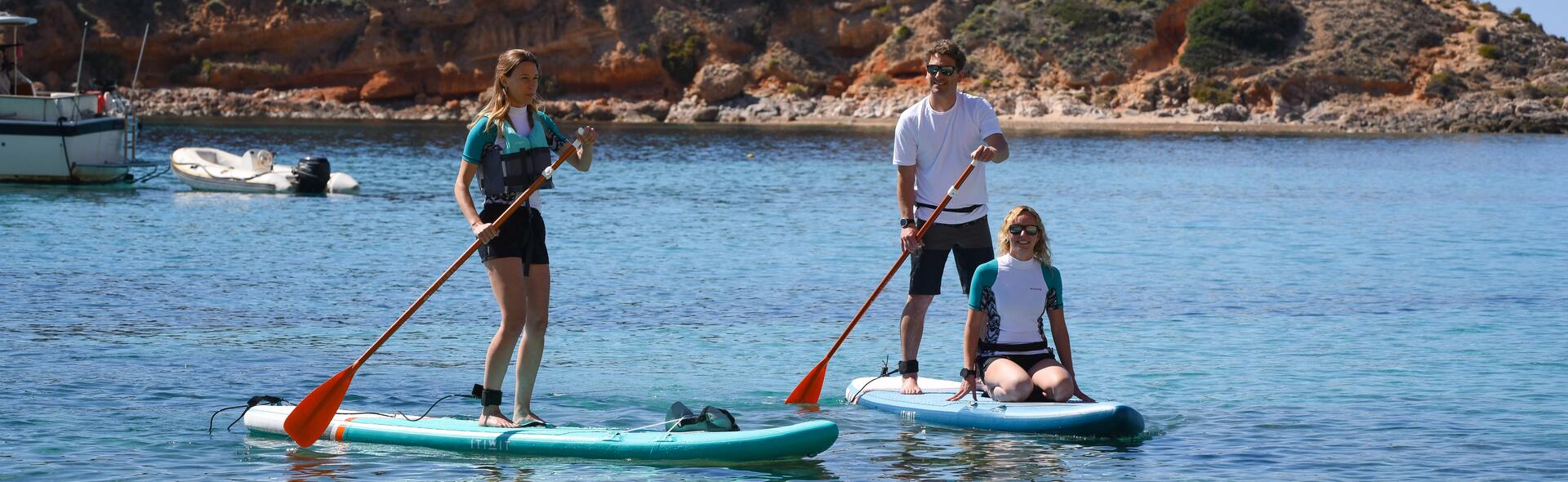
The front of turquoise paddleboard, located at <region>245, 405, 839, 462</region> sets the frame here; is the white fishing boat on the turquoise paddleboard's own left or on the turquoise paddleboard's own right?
on the turquoise paddleboard's own left

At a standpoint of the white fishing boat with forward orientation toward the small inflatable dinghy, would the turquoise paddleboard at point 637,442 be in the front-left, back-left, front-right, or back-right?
front-right

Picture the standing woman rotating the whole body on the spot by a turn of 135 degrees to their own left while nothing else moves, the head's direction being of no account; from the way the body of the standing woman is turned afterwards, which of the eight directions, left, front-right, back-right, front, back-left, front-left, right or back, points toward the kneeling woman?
right

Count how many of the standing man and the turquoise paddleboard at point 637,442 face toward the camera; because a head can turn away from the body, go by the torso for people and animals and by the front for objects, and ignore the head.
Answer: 1

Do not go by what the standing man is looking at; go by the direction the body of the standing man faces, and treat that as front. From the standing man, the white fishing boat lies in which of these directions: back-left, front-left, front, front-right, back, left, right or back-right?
back-right

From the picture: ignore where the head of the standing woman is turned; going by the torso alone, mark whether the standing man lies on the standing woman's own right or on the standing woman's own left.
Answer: on the standing woman's own left

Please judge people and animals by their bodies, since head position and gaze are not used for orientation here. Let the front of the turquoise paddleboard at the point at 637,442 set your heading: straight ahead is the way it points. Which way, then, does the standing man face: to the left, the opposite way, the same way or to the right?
to the right

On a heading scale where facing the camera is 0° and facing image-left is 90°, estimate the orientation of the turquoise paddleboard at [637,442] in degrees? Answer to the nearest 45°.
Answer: approximately 270°

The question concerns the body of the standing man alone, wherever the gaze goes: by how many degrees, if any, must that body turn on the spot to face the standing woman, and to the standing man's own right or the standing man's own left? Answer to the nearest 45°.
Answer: approximately 45° to the standing man's own right

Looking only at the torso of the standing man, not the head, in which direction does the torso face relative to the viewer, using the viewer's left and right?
facing the viewer

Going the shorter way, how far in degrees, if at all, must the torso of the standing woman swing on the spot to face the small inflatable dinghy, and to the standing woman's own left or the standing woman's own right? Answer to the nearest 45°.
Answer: approximately 135° to the standing woman's own left

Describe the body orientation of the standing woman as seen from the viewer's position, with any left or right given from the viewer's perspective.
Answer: facing the viewer and to the right of the viewer
